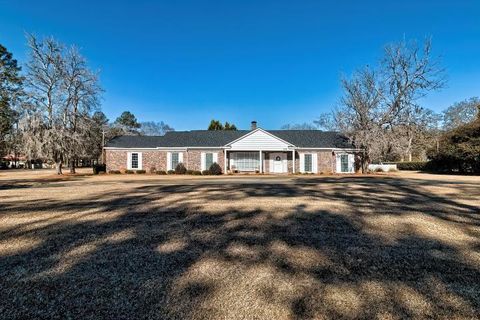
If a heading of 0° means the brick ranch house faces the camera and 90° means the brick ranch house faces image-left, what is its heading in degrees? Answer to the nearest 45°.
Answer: approximately 0°

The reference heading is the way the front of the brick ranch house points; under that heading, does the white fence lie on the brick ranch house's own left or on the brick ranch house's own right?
on the brick ranch house's own left
